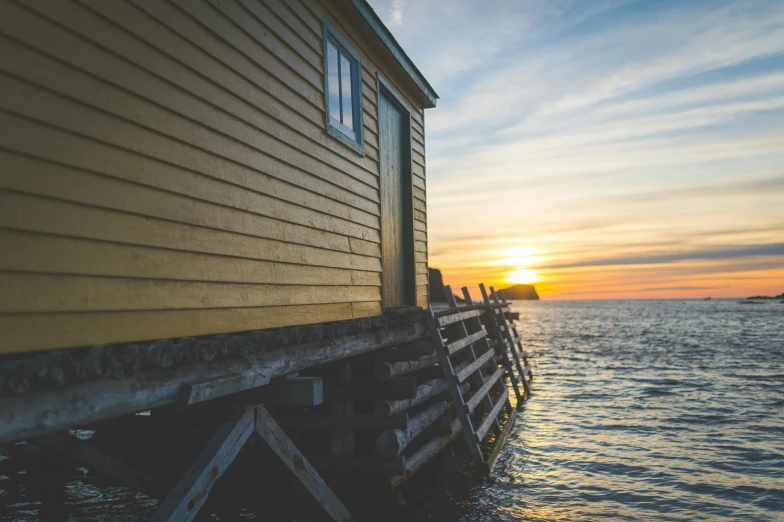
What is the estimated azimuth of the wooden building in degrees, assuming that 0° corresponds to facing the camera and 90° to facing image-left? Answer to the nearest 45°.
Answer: approximately 315°
